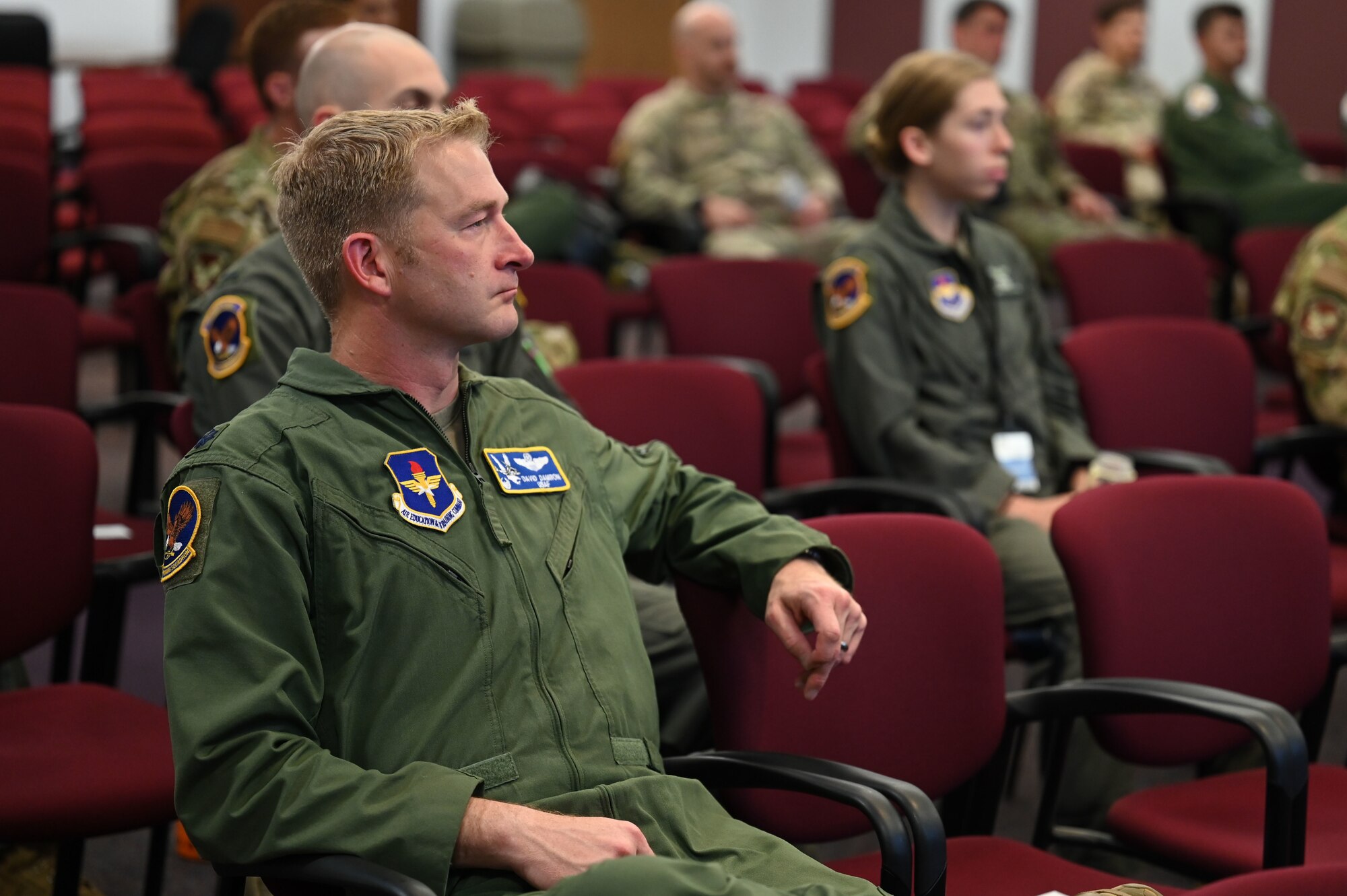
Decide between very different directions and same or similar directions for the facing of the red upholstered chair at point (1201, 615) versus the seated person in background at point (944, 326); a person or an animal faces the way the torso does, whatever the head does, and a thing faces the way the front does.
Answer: same or similar directions

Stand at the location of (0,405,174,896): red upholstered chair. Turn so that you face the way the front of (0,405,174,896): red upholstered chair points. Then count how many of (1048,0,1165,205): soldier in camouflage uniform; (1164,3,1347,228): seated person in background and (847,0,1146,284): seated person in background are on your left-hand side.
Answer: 3

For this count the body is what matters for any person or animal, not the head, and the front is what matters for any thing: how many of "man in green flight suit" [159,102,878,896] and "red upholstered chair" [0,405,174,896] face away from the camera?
0

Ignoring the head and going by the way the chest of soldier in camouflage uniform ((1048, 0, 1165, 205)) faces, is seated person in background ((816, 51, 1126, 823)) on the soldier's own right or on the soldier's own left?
on the soldier's own right

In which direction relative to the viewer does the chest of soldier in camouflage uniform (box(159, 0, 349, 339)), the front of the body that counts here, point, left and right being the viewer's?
facing to the right of the viewer

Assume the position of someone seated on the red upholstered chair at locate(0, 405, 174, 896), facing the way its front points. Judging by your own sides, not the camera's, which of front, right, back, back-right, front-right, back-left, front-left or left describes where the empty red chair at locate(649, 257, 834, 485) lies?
left

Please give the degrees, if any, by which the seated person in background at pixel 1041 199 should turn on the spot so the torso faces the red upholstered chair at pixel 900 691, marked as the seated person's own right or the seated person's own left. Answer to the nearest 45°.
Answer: approximately 45° to the seated person's own right

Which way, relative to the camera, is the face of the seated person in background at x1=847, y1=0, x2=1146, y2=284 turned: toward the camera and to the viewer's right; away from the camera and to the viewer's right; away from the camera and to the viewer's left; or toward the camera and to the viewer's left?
toward the camera and to the viewer's right

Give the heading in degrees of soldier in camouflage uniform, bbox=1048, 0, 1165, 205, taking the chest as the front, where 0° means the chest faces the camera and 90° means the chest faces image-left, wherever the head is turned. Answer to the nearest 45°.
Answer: approximately 315°

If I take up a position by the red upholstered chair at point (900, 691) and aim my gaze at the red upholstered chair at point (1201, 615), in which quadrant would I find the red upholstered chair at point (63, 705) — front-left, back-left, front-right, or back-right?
back-left

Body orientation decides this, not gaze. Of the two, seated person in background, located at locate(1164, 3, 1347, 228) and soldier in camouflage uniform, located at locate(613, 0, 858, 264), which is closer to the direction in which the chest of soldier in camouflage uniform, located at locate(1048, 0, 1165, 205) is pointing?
the seated person in background

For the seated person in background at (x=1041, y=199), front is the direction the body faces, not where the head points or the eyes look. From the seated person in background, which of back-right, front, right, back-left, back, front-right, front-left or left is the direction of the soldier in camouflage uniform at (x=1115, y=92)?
back-left

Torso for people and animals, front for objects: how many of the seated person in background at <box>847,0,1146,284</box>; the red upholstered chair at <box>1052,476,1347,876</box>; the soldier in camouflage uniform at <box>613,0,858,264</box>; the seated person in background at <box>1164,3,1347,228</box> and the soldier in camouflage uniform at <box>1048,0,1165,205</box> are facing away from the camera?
0

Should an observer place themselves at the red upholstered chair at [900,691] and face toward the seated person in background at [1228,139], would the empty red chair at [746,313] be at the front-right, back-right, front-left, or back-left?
front-left

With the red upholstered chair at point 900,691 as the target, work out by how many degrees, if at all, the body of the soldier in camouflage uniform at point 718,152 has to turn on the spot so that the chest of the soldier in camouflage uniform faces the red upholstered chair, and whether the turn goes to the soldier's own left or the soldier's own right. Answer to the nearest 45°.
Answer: approximately 45° to the soldier's own right

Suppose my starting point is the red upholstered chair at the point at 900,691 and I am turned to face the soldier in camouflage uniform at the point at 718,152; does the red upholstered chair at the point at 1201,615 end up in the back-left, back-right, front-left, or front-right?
front-right

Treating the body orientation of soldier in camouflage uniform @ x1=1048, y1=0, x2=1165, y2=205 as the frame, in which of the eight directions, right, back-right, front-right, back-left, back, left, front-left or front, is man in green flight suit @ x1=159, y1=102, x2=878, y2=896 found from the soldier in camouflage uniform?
front-right

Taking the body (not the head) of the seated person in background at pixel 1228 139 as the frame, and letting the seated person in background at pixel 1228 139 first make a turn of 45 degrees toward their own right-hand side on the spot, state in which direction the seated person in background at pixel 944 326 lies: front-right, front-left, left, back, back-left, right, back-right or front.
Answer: front

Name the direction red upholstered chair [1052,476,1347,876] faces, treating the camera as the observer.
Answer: facing the viewer and to the right of the viewer
